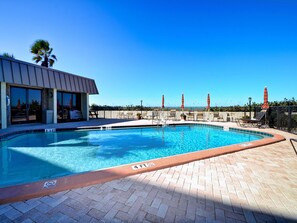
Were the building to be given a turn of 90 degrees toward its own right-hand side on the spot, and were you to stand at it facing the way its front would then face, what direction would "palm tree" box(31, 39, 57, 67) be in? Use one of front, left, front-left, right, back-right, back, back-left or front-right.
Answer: back-right

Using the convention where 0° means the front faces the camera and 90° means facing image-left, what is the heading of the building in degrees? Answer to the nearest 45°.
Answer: approximately 315°

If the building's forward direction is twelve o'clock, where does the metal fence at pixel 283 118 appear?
The metal fence is roughly at 12 o'clock from the building.
